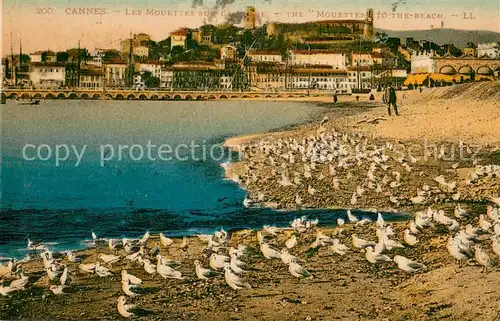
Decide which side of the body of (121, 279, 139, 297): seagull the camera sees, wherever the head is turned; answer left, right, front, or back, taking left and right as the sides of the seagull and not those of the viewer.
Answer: left

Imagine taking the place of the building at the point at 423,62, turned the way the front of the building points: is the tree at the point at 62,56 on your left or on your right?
on your right

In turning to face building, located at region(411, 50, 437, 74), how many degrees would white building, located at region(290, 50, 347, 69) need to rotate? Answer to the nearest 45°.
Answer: approximately 90° to its left
